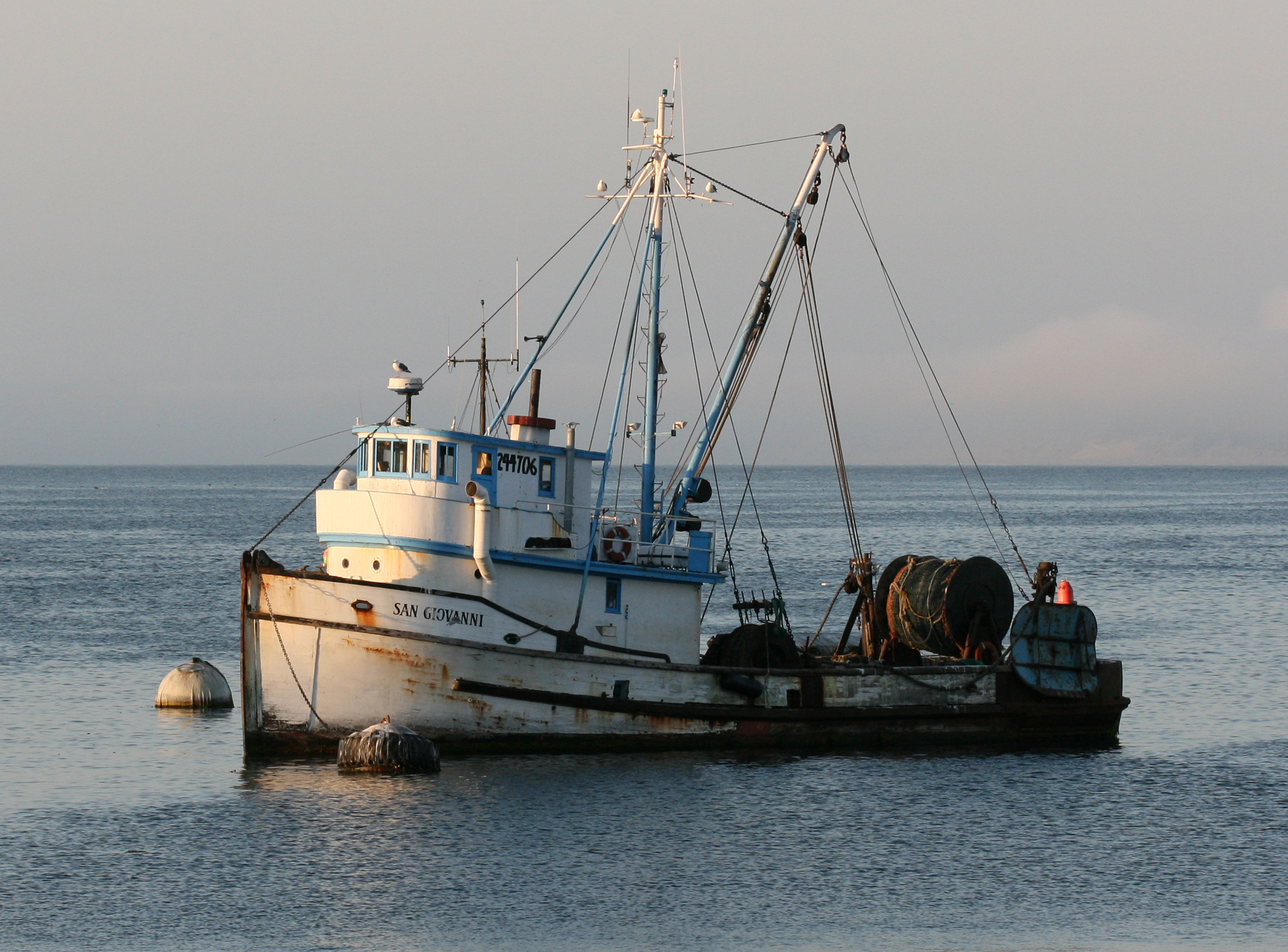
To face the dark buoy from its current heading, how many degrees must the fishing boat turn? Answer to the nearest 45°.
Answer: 0° — it already faces it

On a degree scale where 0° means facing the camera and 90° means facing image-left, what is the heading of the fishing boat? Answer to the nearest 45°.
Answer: approximately 45°
